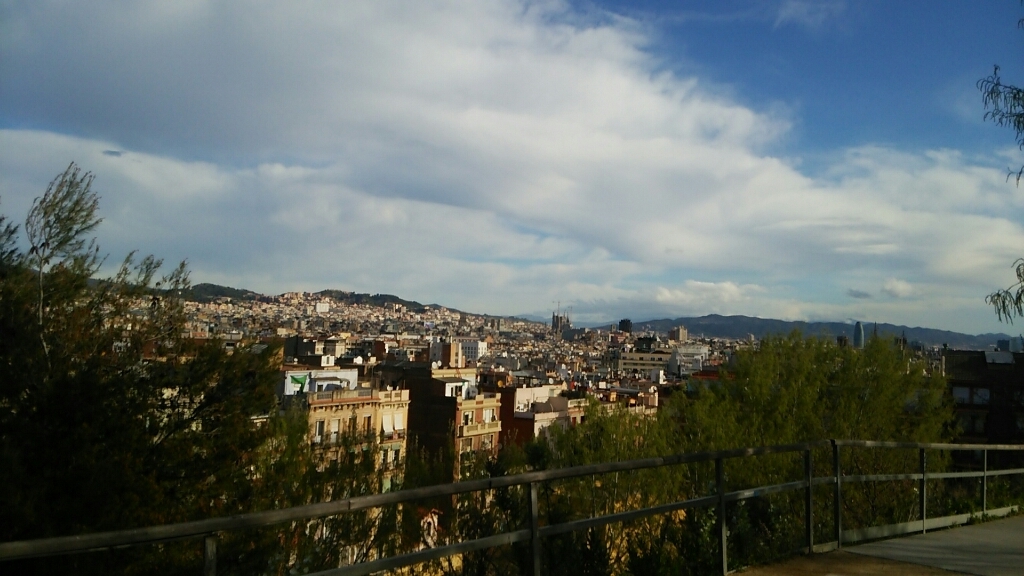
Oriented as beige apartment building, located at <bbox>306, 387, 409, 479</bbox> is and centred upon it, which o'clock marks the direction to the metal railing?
The metal railing is roughly at 12 o'clock from the beige apartment building.

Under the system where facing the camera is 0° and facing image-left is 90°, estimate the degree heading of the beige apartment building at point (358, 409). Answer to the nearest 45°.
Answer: approximately 0°

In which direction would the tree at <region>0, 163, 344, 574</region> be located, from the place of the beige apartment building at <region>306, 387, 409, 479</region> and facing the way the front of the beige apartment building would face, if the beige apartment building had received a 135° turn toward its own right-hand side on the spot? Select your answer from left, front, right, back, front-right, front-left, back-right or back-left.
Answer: back-left
